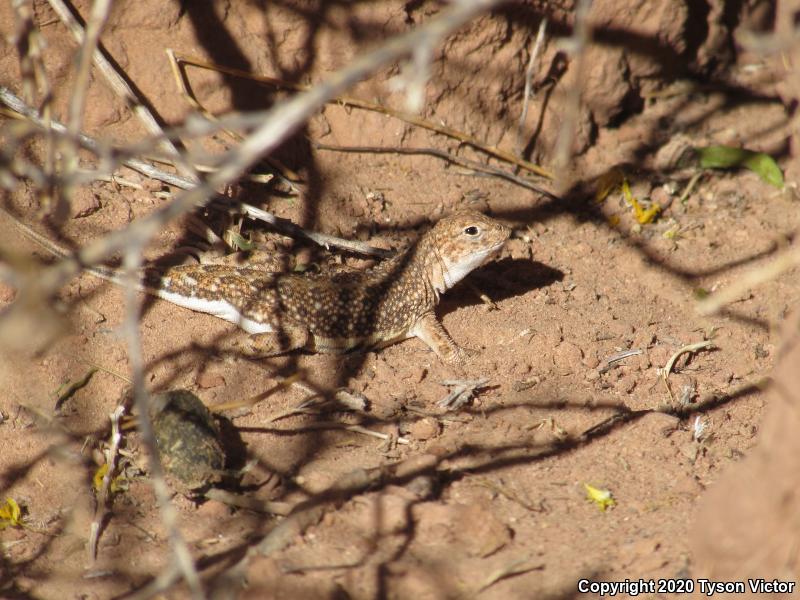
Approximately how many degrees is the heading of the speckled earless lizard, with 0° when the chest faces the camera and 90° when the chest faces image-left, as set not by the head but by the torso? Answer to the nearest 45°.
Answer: approximately 270°

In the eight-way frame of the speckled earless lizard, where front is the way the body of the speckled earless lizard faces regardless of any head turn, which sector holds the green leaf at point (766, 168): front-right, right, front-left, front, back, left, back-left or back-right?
front

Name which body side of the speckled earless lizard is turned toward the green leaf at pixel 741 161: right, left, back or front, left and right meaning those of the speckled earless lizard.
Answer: front
